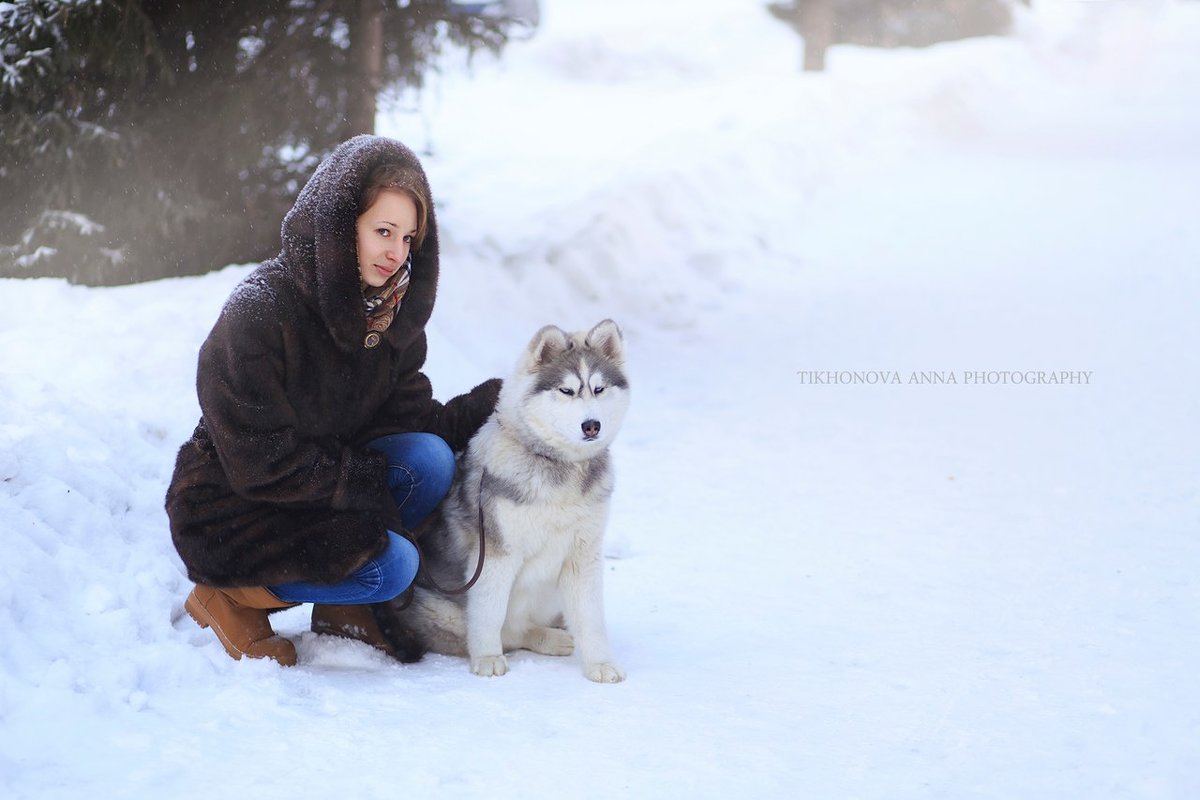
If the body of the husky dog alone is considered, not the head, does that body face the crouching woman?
no

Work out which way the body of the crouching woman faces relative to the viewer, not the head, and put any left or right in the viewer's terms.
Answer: facing the viewer and to the right of the viewer

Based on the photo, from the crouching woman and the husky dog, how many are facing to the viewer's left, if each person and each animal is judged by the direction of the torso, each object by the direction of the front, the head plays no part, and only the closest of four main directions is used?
0
